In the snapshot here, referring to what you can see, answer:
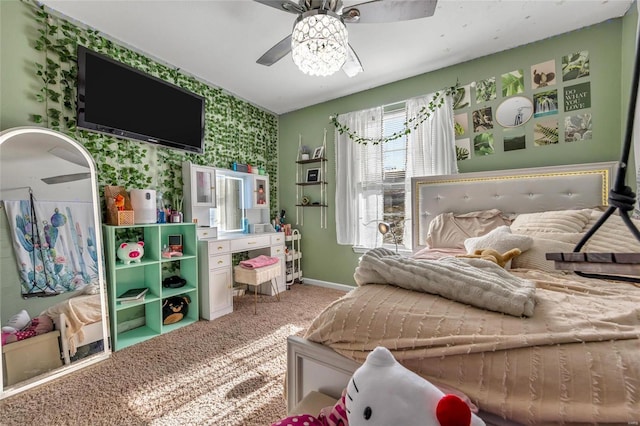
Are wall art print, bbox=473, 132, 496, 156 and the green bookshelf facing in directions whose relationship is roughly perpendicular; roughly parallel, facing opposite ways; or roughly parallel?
roughly perpendicular

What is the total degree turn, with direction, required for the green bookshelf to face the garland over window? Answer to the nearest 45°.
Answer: approximately 45° to its left

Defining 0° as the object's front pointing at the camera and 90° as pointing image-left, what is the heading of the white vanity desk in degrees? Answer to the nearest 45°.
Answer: approximately 315°

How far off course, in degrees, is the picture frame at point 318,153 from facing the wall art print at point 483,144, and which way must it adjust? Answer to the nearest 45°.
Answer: approximately 90° to its left

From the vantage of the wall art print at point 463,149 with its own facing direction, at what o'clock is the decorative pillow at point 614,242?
The decorative pillow is roughly at 11 o'clock from the wall art print.

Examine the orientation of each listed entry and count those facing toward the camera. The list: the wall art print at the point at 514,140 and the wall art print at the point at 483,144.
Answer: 2
